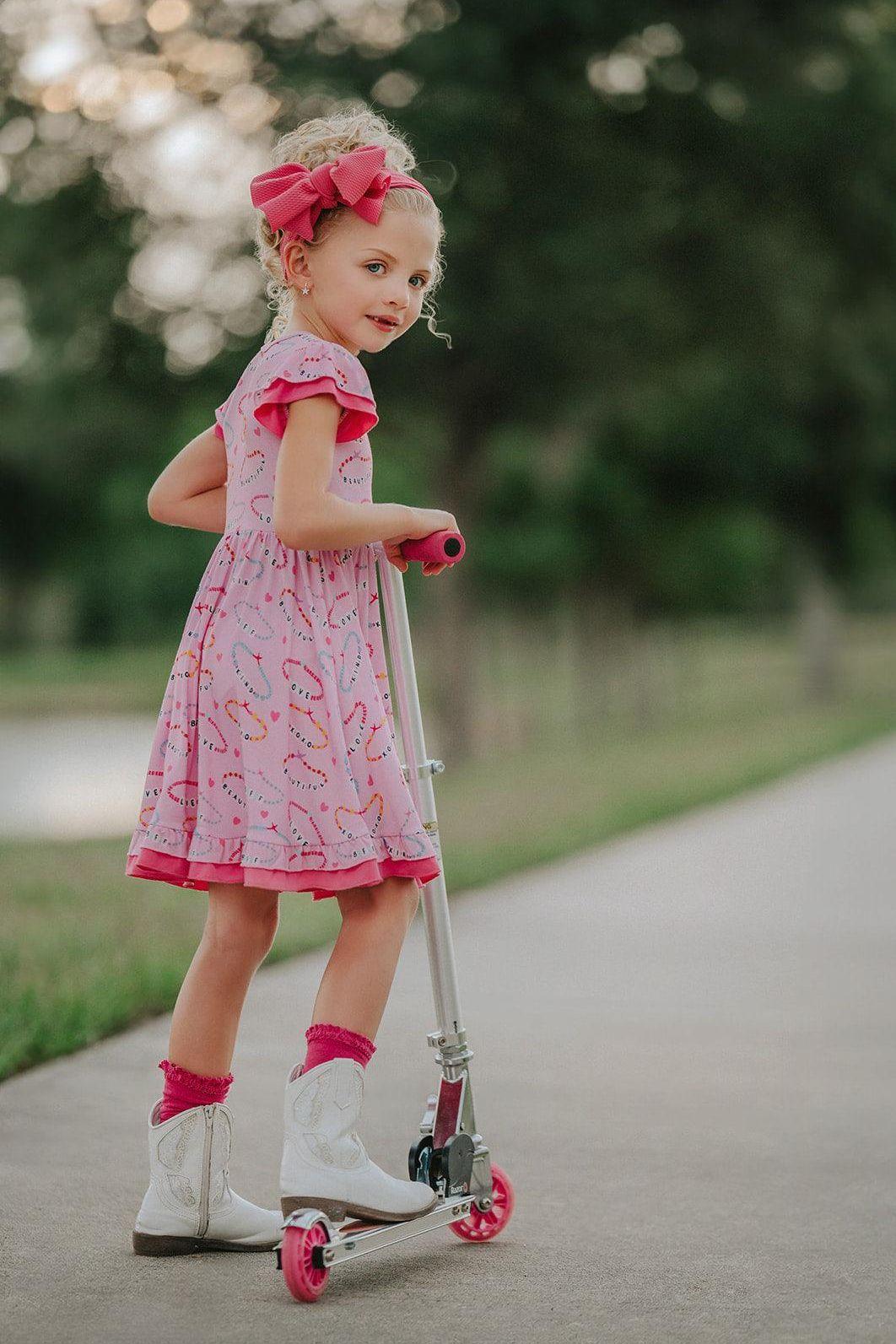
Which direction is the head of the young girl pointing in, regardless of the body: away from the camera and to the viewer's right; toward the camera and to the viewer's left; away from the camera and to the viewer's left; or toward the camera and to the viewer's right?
toward the camera and to the viewer's right

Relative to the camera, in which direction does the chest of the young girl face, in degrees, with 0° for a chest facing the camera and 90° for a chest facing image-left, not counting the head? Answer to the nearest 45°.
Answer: approximately 225°

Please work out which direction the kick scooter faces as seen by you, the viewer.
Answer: facing away from the viewer and to the right of the viewer
